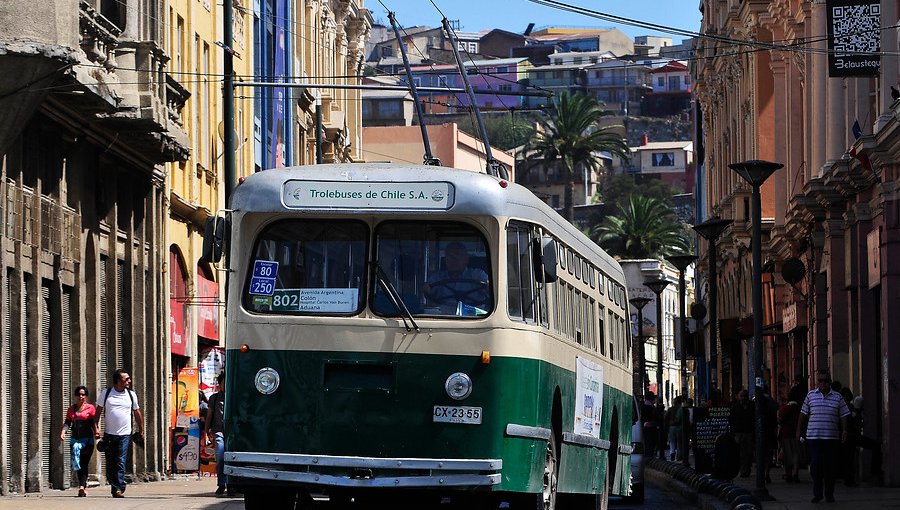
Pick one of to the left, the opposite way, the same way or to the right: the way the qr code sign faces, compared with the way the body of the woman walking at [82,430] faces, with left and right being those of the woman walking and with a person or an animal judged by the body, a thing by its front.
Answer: the same way

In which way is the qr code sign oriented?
toward the camera

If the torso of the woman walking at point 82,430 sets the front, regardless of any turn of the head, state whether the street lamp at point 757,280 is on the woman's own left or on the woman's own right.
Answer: on the woman's own left

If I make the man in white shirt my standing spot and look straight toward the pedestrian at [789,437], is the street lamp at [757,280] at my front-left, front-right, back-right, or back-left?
front-right

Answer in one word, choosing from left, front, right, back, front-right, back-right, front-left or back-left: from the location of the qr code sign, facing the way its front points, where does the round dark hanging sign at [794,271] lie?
back

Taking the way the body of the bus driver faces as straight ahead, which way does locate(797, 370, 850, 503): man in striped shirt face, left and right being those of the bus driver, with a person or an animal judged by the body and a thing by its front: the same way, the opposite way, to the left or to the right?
the same way

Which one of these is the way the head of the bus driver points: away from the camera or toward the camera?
toward the camera

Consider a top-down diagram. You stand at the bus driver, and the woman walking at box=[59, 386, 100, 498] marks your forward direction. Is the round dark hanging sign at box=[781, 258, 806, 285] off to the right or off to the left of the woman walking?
right

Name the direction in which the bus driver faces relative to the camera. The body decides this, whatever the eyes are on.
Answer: toward the camera

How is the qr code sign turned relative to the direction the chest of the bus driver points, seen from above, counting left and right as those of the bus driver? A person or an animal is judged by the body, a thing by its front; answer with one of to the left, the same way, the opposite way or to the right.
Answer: the same way
